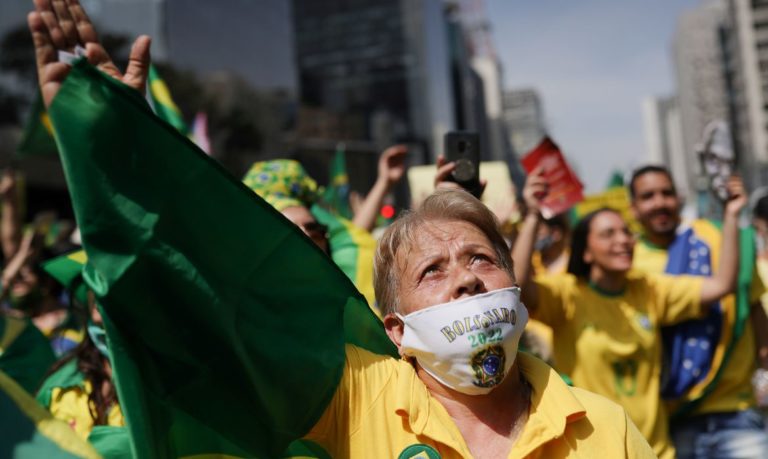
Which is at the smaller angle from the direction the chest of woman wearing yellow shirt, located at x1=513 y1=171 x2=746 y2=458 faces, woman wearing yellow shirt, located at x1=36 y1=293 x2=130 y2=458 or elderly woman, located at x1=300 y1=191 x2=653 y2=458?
the elderly woman

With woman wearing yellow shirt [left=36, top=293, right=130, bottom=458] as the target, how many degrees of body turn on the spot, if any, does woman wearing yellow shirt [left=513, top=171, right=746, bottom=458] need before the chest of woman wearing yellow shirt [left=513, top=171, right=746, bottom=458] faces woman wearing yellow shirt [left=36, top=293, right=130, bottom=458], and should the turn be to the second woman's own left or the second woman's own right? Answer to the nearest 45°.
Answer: approximately 90° to the second woman's own right

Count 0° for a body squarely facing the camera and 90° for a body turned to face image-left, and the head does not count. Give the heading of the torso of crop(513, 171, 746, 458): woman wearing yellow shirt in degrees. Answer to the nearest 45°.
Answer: approximately 315°

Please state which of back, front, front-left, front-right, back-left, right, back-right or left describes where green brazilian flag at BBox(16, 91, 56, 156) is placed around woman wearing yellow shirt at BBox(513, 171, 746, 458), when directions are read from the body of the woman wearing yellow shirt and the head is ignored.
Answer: back-right
